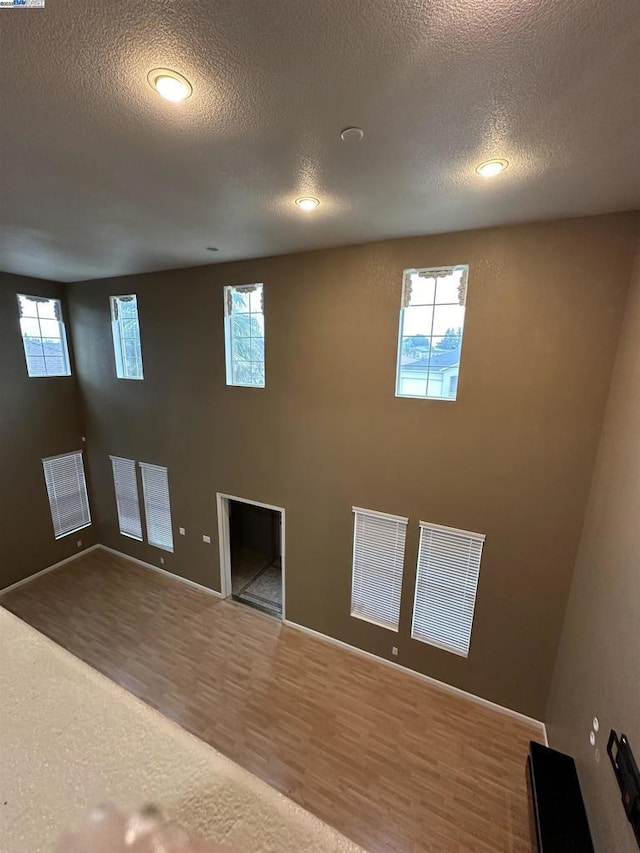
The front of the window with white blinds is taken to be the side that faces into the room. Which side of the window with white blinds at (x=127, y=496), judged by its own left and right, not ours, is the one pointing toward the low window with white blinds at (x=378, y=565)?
left

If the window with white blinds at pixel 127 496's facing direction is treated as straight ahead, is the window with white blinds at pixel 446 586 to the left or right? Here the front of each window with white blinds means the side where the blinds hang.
on its left

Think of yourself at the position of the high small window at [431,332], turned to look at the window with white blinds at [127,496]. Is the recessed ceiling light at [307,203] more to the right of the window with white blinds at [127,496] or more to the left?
left

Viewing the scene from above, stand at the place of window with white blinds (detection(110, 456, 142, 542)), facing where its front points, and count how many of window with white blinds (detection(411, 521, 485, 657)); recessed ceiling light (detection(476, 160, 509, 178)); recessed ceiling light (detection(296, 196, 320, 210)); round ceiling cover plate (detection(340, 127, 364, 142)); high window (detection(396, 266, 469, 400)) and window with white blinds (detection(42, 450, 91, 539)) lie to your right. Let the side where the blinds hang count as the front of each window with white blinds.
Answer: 1

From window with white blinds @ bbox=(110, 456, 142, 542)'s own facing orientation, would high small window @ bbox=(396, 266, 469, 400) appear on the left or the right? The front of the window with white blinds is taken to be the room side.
on its left

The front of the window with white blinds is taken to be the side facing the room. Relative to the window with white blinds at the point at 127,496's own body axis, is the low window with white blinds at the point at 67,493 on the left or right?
on its right

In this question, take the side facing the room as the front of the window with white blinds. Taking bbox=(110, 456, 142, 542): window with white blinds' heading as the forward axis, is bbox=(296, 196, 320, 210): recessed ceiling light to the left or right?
on its left

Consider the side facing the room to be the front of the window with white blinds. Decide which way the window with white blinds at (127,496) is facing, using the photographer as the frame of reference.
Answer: facing the viewer and to the left of the viewer

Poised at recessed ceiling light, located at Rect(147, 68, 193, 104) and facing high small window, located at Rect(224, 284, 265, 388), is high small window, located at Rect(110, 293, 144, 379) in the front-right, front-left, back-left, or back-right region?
front-left

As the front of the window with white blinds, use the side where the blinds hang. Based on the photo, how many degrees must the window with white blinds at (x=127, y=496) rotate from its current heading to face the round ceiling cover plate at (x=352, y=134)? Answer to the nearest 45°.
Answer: approximately 45° to its left

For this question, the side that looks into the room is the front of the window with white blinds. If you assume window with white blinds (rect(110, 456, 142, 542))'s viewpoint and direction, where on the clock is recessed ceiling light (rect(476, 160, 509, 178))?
The recessed ceiling light is roughly at 10 o'clock from the window with white blinds.
